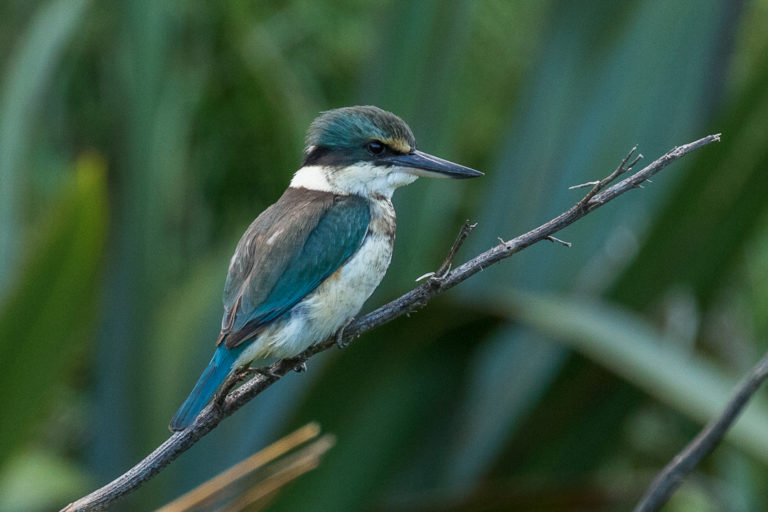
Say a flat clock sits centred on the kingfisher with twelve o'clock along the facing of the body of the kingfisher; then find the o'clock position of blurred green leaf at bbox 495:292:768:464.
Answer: The blurred green leaf is roughly at 10 o'clock from the kingfisher.

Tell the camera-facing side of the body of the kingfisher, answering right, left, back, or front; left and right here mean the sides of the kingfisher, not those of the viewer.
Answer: right
